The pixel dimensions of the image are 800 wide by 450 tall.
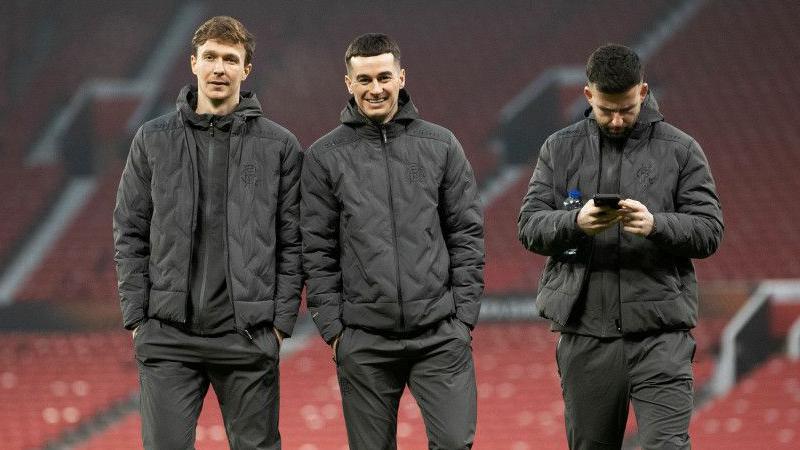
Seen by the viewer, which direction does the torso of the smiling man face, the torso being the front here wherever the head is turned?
toward the camera

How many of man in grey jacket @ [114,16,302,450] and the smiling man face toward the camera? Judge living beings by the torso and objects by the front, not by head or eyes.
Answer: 2

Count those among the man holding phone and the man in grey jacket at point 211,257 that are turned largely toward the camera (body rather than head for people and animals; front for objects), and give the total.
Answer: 2

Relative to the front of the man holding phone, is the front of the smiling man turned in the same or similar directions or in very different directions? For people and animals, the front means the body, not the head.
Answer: same or similar directions

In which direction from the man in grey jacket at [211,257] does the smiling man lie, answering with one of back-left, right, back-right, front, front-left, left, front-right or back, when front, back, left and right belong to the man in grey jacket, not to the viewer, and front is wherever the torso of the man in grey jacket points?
left

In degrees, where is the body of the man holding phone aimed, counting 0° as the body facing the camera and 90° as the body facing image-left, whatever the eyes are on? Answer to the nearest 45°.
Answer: approximately 0°

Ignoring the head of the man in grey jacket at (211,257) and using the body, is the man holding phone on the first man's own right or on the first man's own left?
on the first man's own left

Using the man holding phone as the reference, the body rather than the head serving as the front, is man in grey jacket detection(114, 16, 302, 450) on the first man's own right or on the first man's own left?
on the first man's own right

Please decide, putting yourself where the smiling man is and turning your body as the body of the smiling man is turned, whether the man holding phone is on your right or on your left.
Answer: on your left

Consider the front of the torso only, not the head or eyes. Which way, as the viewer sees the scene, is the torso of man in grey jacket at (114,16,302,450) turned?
toward the camera

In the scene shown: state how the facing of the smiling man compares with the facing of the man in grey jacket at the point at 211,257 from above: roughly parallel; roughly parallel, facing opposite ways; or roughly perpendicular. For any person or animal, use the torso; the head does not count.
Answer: roughly parallel
